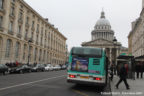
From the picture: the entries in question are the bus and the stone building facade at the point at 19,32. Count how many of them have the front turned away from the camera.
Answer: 1

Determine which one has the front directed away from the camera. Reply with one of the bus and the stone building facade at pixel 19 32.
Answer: the bus

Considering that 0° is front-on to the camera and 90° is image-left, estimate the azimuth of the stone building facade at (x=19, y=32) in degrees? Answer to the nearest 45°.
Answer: approximately 315°

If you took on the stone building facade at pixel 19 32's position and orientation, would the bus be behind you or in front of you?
in front

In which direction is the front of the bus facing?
away from the camera
